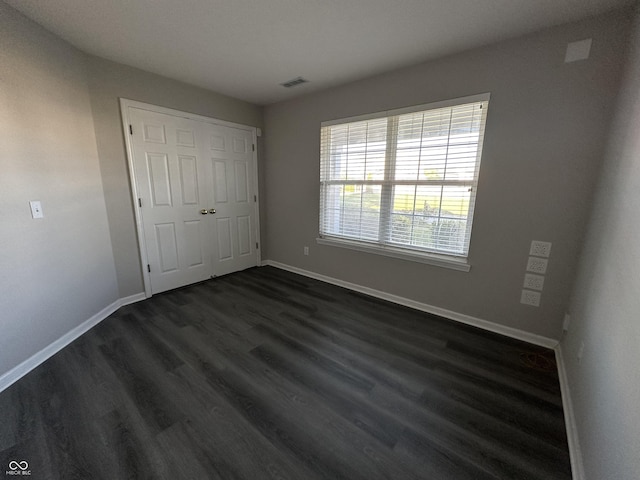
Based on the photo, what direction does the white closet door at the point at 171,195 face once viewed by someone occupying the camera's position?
facing the viewer and to the right of the viewer

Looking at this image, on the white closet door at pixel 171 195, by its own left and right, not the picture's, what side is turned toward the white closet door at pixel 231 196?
left

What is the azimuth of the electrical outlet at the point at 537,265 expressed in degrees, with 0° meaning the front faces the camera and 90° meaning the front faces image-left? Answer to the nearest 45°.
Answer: approximately 0°

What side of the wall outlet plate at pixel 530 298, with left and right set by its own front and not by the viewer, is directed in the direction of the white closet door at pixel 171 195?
right

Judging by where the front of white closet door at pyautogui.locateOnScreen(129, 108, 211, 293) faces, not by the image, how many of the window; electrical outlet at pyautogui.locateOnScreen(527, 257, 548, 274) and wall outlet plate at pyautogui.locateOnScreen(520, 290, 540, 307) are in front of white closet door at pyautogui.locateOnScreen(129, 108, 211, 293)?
3

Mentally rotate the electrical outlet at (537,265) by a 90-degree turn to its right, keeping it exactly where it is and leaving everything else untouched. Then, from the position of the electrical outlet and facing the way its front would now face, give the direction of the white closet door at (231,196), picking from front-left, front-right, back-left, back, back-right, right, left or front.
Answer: front

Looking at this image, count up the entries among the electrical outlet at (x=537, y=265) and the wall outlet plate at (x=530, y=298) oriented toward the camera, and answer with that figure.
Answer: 2

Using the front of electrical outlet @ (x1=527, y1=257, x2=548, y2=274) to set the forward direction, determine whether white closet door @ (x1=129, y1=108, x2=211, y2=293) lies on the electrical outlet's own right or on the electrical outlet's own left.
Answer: on the electrical outlet's own right

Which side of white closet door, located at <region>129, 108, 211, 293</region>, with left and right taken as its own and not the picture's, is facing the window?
front

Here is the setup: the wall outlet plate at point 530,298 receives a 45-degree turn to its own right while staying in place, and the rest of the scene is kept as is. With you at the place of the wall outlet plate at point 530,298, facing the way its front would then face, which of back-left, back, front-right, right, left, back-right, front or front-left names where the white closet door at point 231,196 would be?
front-right
